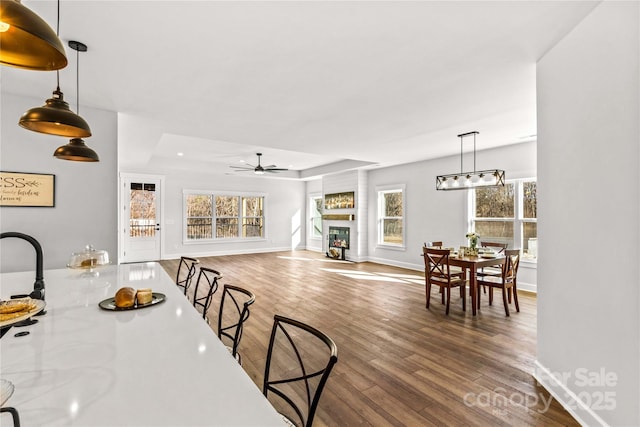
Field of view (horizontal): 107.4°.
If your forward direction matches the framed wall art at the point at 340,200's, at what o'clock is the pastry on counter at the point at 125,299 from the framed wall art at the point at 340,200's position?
The pastry on counter is roughly at 11 o'clock from the framed wall art.

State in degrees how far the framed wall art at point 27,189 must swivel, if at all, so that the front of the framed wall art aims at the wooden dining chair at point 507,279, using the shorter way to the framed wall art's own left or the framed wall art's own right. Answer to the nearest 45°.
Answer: approximately 45° to the framed wall art's own left

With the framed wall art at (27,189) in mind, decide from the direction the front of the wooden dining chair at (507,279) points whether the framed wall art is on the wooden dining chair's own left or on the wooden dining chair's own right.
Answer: on the wooden dining chair's own left

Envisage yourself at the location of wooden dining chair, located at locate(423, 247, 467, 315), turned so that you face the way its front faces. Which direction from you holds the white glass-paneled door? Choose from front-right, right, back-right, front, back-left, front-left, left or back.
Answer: back-left

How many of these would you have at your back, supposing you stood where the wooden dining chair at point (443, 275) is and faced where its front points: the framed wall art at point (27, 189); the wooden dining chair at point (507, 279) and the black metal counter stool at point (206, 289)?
2

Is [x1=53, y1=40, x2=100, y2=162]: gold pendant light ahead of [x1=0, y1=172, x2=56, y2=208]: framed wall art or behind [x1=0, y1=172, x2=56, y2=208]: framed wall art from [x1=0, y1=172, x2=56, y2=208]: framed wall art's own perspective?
ahead

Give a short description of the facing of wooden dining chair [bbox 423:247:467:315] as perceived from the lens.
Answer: facing away from the viewer and to the right of the viewer

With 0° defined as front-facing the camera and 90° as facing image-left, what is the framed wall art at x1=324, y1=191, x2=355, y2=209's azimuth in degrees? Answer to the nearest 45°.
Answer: approximately 45°

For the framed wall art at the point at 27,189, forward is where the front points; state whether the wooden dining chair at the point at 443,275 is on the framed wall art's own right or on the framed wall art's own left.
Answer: on the framed wall art's own left

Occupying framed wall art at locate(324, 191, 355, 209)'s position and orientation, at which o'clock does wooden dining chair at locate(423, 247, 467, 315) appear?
The wooden dining chair is roughly at 10 o'clock from the framed wall art.

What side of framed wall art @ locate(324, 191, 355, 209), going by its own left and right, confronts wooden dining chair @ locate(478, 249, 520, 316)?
left

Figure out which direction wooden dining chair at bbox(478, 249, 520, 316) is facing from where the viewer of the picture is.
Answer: facing away from the viewer and to the left of the viewer

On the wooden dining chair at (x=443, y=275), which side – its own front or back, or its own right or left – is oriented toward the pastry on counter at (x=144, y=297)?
back

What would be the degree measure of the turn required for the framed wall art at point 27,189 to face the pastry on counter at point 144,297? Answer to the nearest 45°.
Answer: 0° — it already faces it
